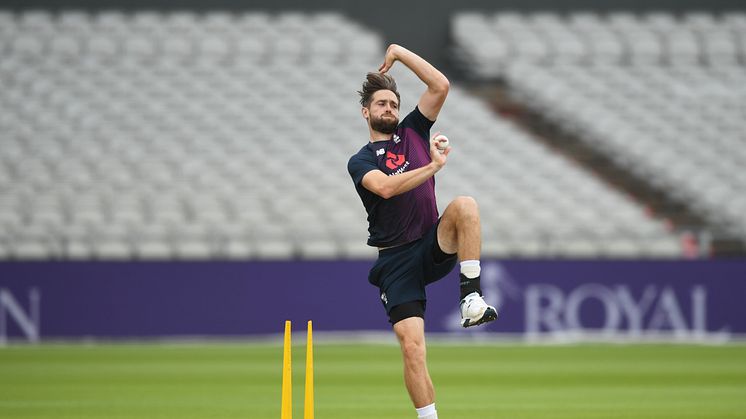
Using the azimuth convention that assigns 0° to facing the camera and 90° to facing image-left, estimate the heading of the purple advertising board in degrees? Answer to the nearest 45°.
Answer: approximately 0°

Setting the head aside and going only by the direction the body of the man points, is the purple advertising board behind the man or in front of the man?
behind

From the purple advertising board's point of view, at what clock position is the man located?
The man is roughly at 12 o'clock from the purple advertising board.
